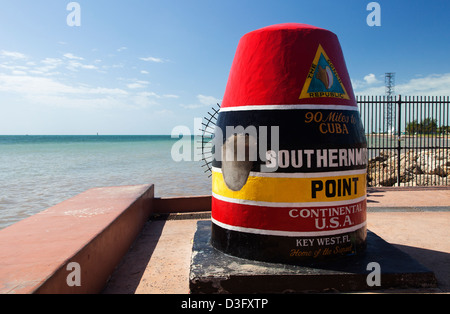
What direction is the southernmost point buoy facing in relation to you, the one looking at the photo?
facing the viewer and to the right of the viewer
